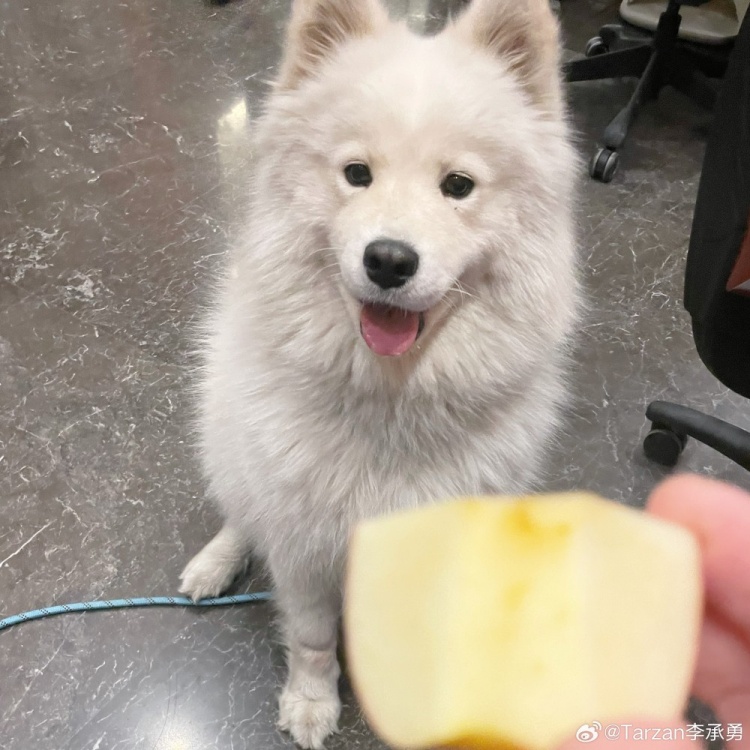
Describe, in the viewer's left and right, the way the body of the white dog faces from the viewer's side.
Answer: facing the viewer
